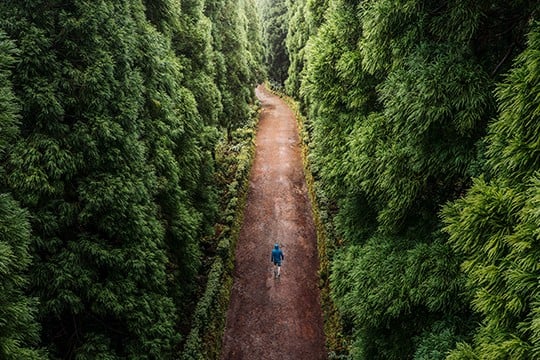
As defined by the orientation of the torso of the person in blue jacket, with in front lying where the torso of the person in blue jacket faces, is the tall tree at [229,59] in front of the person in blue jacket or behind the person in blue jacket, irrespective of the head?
in front

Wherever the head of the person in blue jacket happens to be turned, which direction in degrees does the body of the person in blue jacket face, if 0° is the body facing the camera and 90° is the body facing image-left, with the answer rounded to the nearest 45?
approximately 180°
